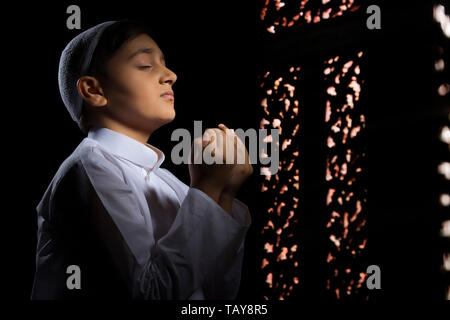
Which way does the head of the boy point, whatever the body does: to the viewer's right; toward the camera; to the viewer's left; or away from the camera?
to the viewer's right

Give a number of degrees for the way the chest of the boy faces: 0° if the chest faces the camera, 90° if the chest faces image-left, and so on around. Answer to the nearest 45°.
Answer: approximately 270°
